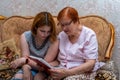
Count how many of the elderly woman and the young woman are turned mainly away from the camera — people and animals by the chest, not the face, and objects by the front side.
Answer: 0

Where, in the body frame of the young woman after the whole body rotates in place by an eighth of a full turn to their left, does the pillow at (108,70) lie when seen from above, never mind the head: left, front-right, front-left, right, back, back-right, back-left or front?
front-left

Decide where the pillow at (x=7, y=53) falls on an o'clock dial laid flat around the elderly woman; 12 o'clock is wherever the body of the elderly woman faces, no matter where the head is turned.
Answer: The pillow is roughly at 2 o'clock from the elderly woman.

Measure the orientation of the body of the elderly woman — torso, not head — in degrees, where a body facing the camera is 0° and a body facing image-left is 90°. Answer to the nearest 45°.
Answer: approximately 45°

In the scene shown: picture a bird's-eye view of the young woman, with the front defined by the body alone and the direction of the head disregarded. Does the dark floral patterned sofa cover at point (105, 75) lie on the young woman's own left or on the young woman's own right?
on the young woman's own left

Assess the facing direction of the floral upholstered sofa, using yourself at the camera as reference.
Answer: facing the viewer

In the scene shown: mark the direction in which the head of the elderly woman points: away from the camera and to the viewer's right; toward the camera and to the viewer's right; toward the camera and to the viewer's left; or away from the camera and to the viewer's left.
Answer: toward the camera and to the viewer's left

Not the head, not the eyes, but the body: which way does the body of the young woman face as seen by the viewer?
toward the camera
